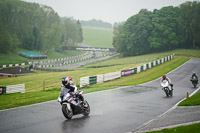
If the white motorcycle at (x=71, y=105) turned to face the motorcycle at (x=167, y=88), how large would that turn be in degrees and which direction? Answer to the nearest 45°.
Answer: approximately 180°

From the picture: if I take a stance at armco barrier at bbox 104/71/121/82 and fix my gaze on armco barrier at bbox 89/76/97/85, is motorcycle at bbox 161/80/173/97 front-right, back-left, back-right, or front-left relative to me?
front-left

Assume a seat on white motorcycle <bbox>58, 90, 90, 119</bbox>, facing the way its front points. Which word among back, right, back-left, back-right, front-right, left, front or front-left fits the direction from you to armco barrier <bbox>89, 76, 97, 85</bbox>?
back-right

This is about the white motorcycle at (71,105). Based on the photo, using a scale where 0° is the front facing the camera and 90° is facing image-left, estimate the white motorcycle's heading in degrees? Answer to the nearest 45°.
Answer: approximately 45°

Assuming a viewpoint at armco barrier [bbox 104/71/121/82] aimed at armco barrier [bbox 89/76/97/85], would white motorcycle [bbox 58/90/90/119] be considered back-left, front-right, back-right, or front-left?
front-left

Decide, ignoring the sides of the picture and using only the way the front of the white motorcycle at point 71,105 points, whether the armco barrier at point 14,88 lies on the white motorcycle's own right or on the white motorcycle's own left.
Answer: on the white motorcycle's own right

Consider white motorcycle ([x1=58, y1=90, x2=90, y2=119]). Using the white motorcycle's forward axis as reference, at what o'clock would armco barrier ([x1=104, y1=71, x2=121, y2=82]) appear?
The armco barrier is roughly at 5 o'clock from the white motorcycle.

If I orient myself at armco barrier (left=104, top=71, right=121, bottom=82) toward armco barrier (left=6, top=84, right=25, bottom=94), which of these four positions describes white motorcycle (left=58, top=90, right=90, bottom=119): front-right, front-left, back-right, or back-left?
front-left

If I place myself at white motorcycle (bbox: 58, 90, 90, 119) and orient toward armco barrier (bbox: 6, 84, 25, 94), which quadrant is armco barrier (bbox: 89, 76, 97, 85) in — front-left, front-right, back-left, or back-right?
front-right
